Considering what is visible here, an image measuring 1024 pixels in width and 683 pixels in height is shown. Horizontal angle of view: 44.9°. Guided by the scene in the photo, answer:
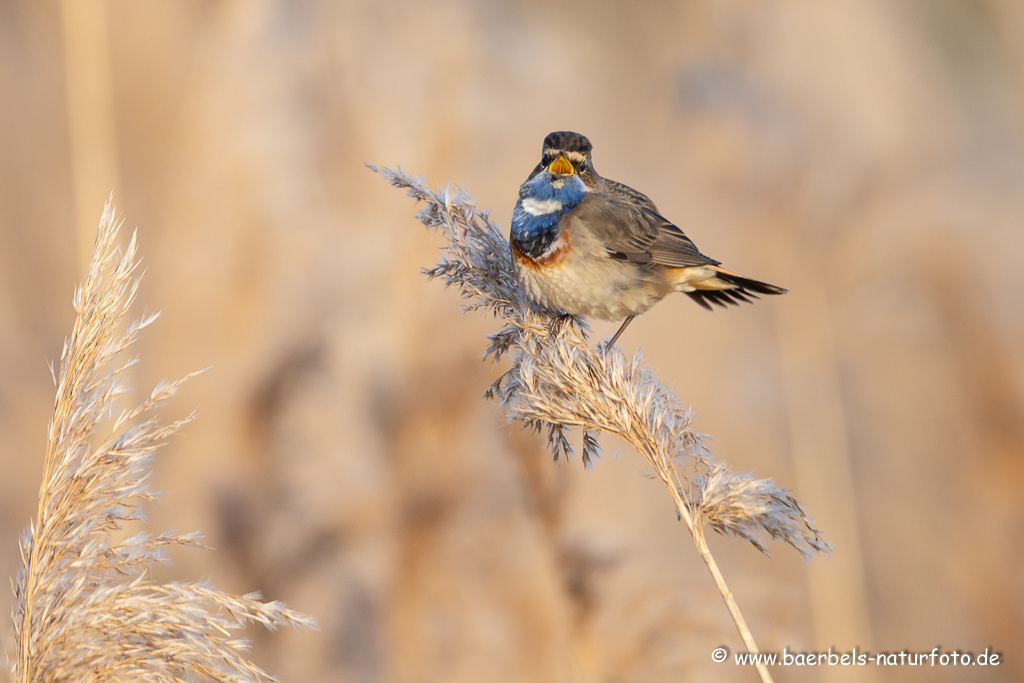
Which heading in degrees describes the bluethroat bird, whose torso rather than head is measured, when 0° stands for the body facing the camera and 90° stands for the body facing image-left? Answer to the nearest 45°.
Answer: approximately 45°

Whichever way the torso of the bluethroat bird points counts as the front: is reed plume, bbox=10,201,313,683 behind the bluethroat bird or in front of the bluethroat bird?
in front
